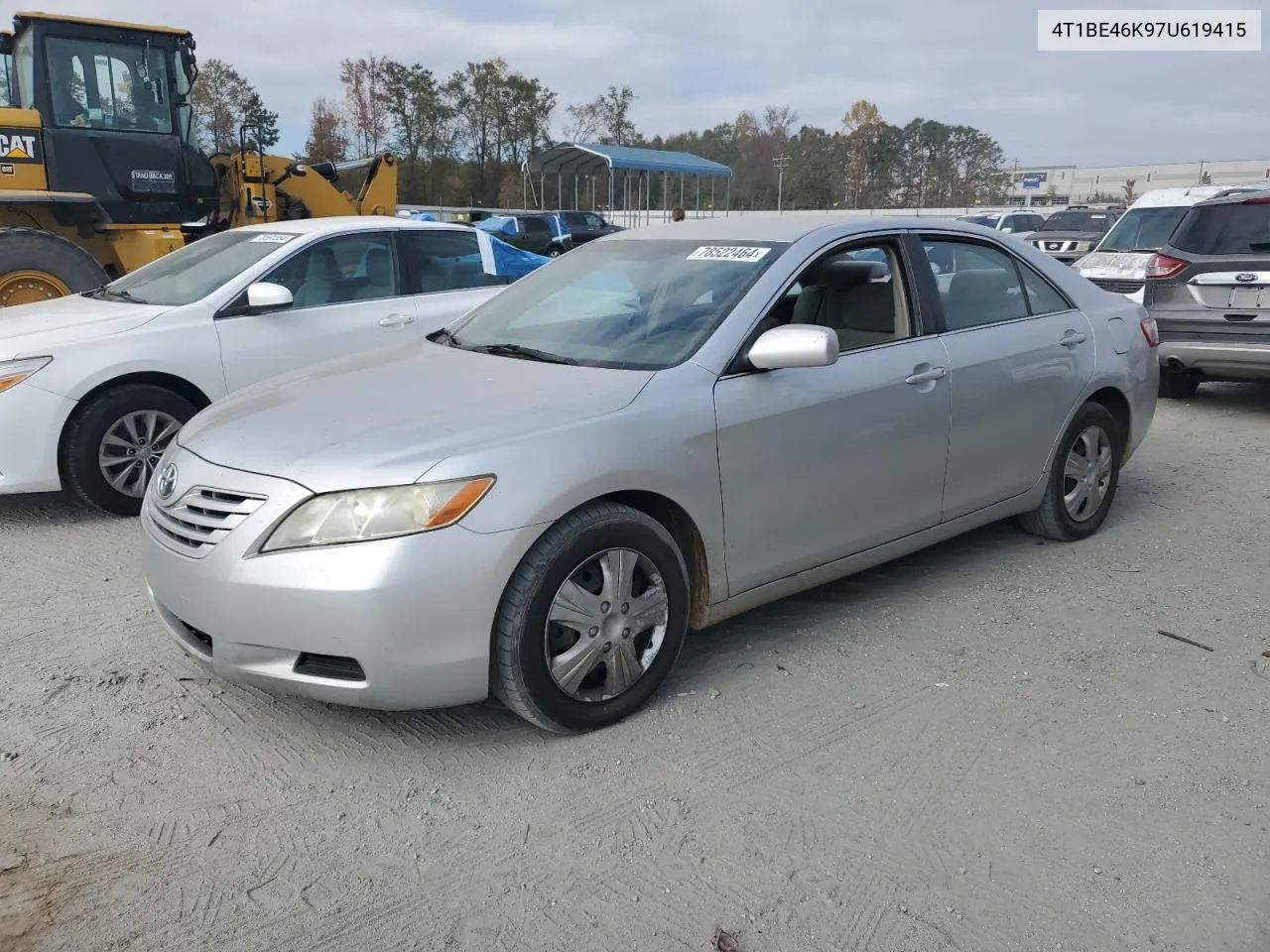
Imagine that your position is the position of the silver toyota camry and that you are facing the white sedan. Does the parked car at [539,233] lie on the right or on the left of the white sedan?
right

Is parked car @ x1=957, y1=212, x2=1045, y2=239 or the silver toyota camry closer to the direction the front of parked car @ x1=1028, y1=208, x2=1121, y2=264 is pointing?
the silver toyota camry

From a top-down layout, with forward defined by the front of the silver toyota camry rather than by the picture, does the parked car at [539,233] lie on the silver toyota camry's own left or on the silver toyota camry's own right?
on the silver toyota camry's own right

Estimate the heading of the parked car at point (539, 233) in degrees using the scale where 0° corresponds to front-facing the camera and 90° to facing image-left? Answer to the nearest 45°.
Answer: approximately 45°

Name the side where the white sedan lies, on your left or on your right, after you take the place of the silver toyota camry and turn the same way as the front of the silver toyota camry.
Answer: on your right

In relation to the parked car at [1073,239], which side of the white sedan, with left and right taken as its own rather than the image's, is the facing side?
back

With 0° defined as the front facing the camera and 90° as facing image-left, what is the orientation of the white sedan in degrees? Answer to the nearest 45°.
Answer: approximately 45°

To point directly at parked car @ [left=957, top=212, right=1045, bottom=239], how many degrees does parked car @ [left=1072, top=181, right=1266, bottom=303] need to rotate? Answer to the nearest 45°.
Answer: approximately 135° to its right

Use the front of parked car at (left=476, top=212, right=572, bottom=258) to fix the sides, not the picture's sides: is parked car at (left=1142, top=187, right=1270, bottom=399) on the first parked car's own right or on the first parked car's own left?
on the first parked car's own left

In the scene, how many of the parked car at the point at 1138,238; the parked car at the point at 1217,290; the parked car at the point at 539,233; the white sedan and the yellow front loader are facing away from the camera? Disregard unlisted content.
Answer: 1

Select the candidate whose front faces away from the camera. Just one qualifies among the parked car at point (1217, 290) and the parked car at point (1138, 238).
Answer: the parked car at point (1217, 290)

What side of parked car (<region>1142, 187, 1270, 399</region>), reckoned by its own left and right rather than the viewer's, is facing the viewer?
back

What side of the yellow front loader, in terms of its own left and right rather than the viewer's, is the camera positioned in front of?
right

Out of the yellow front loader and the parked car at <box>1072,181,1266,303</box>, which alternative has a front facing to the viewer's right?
the yellow front loader

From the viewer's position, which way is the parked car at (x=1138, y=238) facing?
facing the viewer and to the left of the viewer
